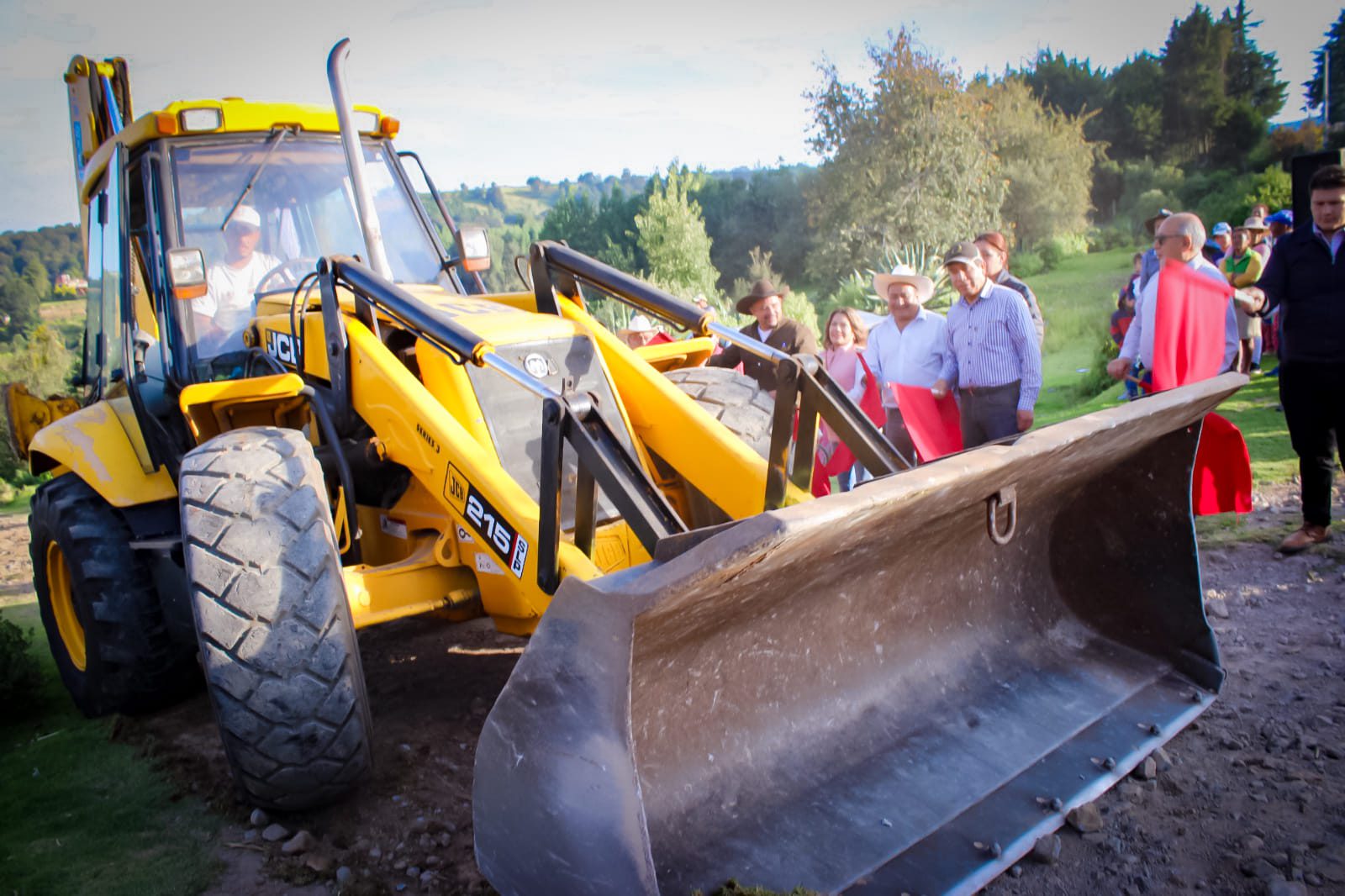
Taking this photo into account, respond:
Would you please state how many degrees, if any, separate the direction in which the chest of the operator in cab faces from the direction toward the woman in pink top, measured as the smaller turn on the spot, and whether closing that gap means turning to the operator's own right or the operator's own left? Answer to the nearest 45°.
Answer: approximately 45° to the operator's own left

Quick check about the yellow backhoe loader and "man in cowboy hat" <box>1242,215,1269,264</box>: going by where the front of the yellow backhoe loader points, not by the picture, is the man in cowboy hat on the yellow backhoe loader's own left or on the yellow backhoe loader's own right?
on the yellow backhoe loader's own left

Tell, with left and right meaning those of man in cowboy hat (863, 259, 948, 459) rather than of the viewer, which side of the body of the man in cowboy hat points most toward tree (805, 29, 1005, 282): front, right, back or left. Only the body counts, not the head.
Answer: back

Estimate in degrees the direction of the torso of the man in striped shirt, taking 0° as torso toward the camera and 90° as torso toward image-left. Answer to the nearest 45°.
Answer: approximately 45°

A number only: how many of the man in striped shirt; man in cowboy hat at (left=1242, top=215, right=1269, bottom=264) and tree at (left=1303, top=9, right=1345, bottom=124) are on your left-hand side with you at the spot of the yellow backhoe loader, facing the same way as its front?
3

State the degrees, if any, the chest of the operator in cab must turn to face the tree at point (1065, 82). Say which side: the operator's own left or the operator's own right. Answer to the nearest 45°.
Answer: approximately 90° to the operator's own left

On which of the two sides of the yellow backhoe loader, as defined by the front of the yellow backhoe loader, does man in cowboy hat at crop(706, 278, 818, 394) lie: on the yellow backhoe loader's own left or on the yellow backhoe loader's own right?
on the yellow backhoe loader's own left

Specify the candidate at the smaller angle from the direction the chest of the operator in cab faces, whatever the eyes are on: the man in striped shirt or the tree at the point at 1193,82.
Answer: the man in striped shirt

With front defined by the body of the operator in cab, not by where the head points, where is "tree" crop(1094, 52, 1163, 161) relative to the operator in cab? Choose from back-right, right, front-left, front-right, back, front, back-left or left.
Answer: left

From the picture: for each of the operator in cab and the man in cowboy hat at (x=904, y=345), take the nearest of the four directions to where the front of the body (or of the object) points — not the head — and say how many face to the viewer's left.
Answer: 0

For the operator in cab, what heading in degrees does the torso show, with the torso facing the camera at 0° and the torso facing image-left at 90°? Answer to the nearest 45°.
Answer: approximately 315°

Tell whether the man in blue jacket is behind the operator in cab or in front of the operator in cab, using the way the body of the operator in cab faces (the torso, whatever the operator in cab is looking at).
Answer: in front

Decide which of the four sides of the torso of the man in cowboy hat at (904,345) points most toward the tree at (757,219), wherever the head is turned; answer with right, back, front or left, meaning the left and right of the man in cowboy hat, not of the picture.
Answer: back
